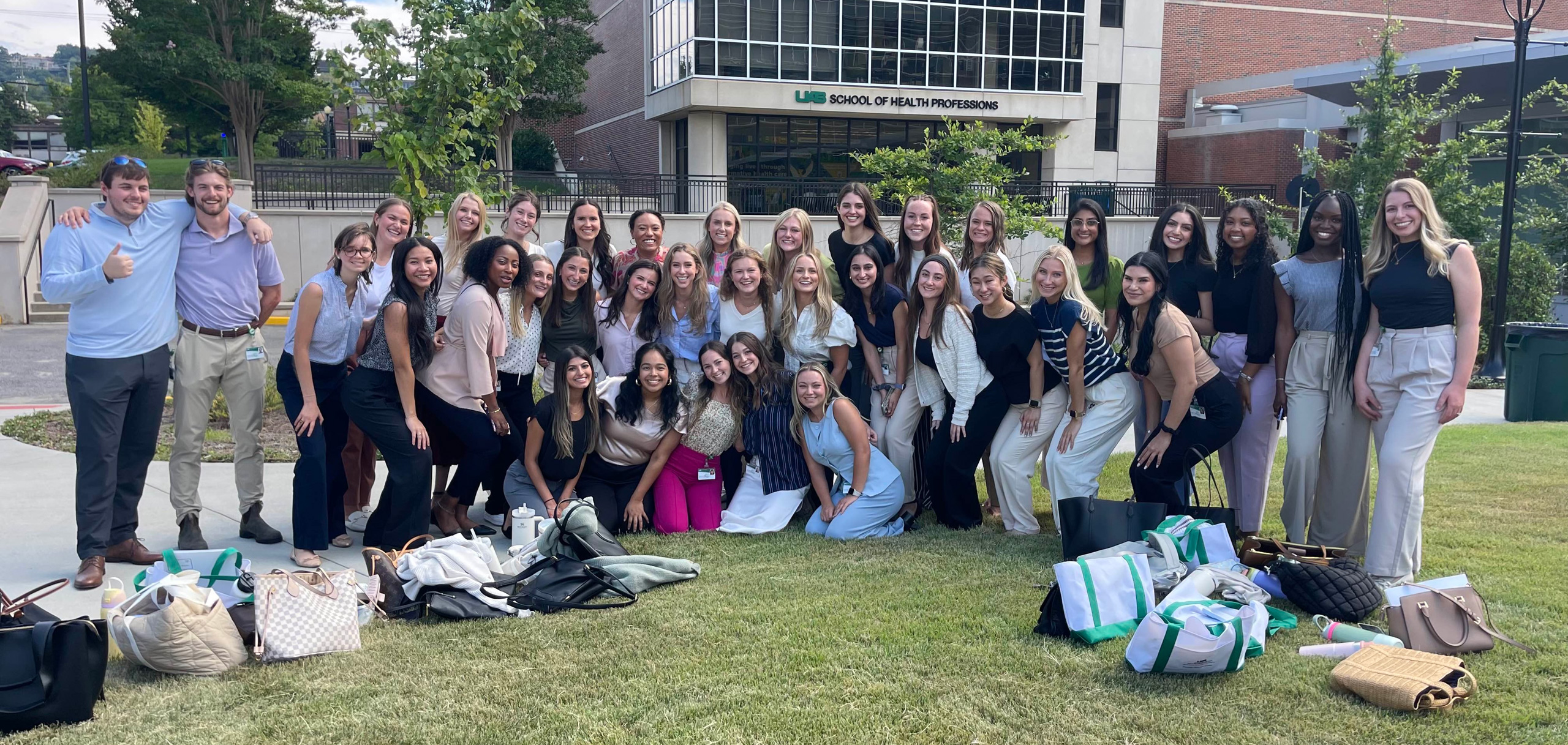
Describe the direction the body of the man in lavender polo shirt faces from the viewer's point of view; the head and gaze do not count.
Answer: toward the camera

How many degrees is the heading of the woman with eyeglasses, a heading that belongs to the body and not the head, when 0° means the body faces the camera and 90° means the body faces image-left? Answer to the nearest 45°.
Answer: approximately 315°

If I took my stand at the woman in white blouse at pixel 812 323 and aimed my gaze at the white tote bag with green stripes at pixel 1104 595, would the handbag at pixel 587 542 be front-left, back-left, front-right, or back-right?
front-right

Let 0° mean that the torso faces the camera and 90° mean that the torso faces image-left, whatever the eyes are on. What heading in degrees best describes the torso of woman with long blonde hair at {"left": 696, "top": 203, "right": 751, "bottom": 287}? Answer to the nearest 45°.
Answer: approximately 0°

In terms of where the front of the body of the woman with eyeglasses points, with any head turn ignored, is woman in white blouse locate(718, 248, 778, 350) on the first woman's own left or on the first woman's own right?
on the first woman's own left

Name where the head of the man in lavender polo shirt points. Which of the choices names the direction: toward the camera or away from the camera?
toward the camera

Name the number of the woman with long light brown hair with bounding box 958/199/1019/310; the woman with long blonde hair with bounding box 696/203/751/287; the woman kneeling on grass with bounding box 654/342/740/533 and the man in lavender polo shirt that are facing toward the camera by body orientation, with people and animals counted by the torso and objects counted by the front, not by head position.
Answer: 4

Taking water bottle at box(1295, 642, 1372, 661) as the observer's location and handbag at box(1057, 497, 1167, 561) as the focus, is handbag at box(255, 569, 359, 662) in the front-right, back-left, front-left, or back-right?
front-left

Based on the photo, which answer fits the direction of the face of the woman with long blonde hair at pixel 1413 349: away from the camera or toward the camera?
toward the camera

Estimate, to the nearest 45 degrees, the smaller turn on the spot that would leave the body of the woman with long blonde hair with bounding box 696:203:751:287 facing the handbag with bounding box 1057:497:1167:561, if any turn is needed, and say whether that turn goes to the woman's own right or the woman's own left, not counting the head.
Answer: approximately 45° to the woman's own left

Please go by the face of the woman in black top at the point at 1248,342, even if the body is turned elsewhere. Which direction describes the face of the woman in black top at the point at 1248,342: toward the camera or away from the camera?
toward the camera

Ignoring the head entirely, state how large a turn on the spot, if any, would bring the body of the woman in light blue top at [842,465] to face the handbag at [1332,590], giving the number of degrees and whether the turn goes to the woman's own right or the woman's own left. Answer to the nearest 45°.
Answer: approximately 90° to the woman's own left

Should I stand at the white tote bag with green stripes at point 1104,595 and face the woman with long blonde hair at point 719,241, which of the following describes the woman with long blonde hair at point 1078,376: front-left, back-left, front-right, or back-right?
front-right

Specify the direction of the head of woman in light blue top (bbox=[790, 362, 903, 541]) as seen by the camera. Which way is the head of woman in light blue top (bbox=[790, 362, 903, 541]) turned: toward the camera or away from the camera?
toward the camera
